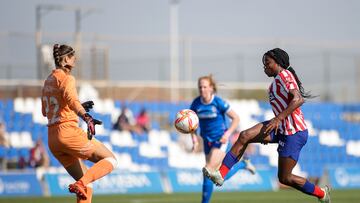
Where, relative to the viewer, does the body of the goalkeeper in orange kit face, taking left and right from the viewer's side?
facing away from the viewer and to the right of the viewer

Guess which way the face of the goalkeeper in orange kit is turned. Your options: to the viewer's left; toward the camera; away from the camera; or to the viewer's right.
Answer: to the viewer's right

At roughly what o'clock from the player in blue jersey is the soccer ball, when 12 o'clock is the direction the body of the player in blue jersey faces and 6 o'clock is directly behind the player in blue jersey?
The soccer ball is roughly at 11 o'clock from the player in blue jersey.

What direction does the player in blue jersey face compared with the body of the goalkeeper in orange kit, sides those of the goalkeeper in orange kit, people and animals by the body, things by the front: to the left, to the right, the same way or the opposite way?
the opposite way

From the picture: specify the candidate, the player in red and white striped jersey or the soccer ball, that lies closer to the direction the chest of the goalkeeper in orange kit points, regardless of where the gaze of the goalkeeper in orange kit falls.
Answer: the soccer ball

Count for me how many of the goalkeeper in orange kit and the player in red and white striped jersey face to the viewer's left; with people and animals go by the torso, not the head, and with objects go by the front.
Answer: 1

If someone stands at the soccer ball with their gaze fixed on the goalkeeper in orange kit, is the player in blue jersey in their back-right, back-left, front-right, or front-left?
back-right

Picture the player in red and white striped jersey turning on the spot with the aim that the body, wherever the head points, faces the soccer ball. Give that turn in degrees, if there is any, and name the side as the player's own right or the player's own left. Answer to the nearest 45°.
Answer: approximately 45° to the player's own right

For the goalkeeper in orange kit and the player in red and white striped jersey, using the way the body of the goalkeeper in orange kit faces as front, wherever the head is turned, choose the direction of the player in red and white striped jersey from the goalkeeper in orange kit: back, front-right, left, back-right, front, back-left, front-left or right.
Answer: front-right

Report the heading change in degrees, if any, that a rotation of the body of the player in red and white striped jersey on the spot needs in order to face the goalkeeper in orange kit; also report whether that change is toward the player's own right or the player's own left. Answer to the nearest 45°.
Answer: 0° — they already face them

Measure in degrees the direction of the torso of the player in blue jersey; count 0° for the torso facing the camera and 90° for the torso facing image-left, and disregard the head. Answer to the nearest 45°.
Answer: approximately 45°

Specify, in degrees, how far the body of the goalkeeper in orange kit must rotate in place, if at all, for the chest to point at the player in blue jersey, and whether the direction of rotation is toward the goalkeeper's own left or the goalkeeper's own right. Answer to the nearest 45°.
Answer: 0° — they already face them

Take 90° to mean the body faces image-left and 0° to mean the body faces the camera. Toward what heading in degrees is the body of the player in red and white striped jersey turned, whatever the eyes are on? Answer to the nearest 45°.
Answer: approximately 90°
